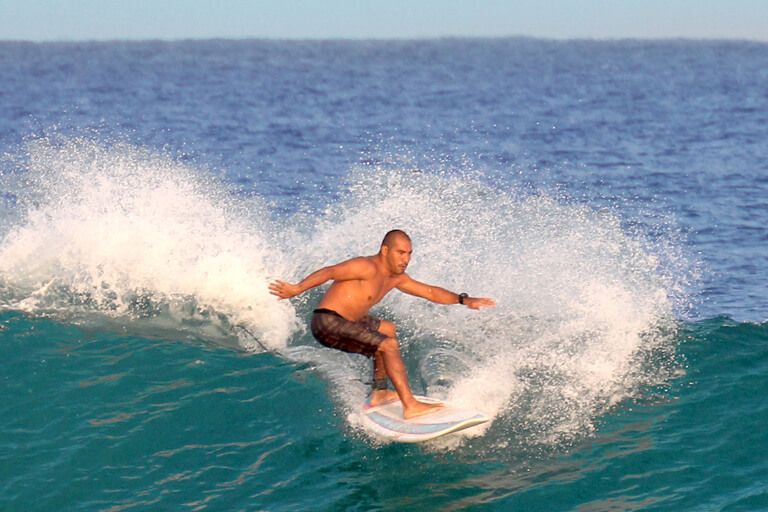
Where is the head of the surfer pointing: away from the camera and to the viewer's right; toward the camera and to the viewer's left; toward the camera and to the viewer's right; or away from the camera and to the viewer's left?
toward the camera and to the viewer's right

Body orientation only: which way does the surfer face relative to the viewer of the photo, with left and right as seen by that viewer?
facing the viewer and to the right of the viewer

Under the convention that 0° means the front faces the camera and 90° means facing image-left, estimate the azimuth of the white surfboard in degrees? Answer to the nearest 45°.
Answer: approximately 270°
